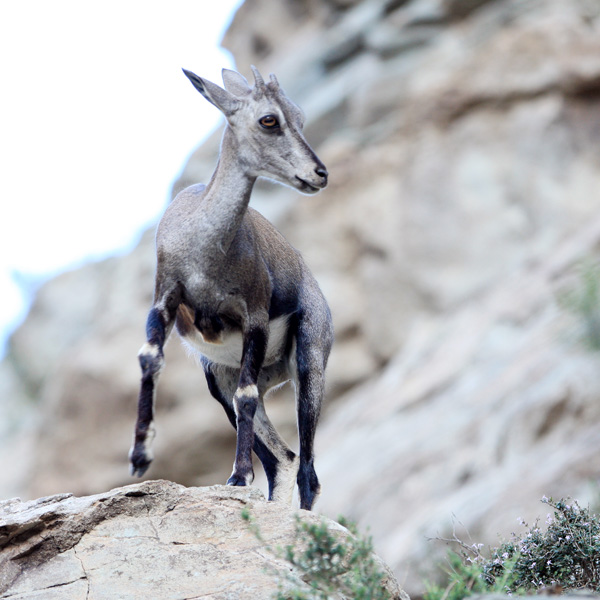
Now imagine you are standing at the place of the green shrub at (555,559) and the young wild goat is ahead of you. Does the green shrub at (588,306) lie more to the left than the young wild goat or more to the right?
right

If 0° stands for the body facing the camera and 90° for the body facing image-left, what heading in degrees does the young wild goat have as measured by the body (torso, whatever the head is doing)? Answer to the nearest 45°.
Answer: approximately 45°

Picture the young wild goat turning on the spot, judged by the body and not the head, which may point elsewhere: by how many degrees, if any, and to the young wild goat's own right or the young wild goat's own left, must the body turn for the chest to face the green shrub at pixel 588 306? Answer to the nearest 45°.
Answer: approximately 180°
